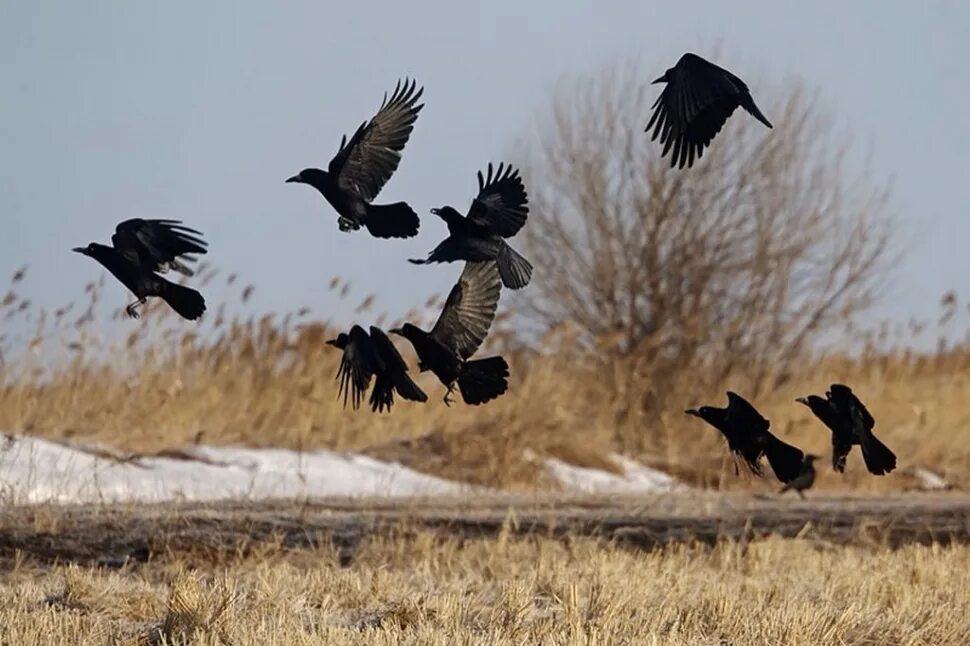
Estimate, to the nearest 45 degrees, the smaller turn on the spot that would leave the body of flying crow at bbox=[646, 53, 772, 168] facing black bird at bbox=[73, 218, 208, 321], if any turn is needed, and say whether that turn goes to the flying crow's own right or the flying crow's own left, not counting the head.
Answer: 0° — it already faces it

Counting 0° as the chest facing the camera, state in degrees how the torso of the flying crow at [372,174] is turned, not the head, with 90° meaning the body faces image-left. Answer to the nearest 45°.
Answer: approximately 90°

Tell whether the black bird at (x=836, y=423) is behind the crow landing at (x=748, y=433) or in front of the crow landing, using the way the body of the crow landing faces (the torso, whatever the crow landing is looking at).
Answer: behind

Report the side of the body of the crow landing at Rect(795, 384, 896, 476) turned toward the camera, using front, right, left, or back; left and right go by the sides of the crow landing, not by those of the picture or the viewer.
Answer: left

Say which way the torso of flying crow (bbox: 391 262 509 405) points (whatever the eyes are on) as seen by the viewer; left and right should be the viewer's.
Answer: facing to the left of the viewer

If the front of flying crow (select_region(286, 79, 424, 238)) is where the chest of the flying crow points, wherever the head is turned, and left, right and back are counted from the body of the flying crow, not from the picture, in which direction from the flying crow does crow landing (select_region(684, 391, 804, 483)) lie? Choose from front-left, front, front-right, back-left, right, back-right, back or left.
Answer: back

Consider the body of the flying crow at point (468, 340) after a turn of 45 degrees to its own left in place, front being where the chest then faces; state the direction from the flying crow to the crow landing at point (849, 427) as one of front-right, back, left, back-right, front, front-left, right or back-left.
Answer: back-left

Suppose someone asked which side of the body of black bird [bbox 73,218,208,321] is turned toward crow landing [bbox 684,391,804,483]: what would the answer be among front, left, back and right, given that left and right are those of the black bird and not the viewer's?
back

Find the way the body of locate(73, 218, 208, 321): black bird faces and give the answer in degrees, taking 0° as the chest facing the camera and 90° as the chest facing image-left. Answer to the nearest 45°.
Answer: approximately 90°

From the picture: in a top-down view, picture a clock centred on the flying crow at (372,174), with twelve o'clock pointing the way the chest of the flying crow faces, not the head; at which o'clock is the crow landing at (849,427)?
The crow landing is roughly at 6 o'clock from the flying crow.

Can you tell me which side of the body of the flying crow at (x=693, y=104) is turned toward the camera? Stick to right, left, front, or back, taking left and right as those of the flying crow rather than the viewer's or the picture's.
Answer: left

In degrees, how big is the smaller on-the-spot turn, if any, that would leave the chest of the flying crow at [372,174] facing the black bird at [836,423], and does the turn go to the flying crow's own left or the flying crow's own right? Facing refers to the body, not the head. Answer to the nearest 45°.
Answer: approximately 180°

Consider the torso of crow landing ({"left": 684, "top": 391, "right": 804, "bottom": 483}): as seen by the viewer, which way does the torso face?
to the viewer's left
